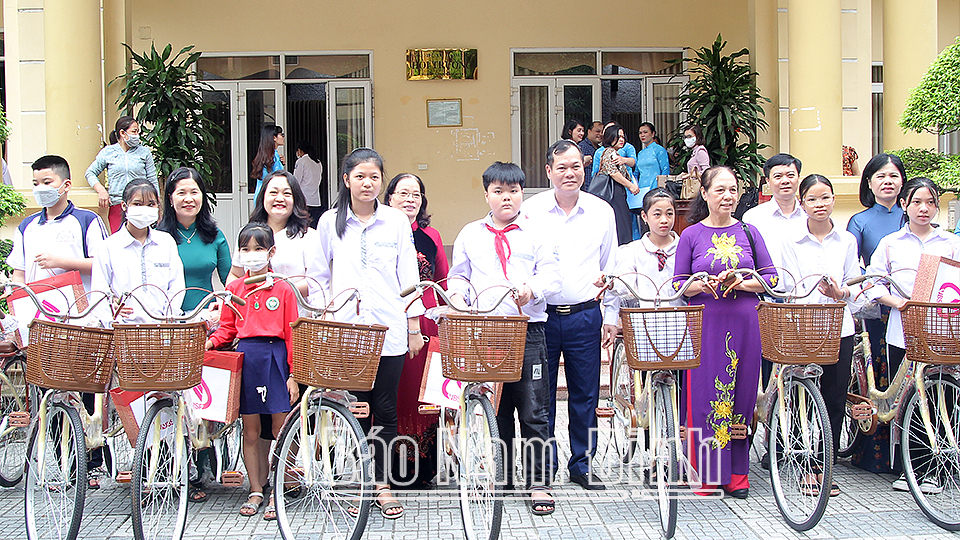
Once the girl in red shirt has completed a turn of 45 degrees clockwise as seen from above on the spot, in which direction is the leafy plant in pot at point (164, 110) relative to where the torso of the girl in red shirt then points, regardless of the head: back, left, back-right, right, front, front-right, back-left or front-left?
back-right
